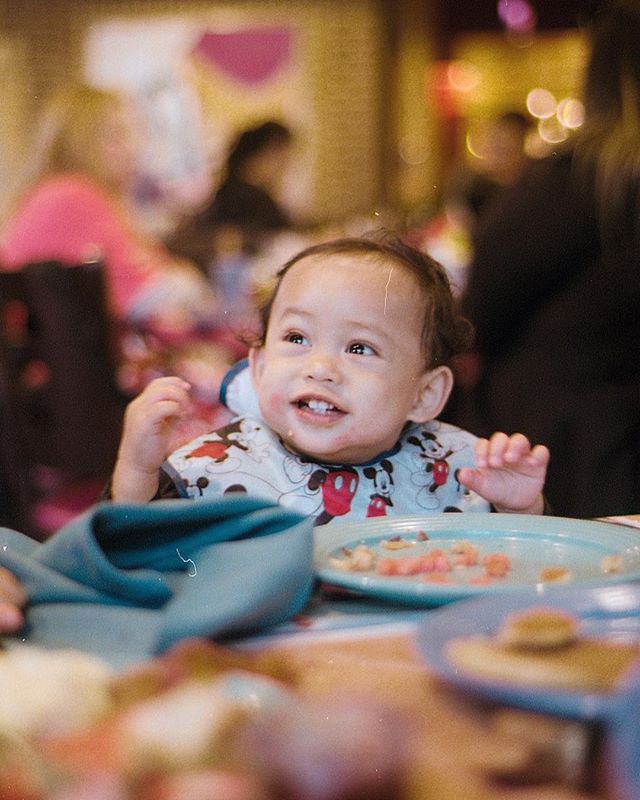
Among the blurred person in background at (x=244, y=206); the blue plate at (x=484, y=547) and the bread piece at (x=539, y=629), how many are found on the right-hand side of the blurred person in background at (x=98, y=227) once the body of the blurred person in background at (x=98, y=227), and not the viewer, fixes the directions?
2

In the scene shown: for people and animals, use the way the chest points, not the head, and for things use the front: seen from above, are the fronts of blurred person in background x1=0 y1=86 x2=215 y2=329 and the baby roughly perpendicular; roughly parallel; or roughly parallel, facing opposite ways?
roughly perpendicular

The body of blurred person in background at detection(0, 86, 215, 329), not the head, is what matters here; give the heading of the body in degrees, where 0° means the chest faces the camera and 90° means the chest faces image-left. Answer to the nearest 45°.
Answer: approximately 270°

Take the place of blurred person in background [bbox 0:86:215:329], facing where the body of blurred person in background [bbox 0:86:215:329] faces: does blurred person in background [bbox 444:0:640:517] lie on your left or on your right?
on your right

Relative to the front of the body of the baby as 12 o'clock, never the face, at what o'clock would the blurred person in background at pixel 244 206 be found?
The blurred person in background is roughly at 6 o'clock from the baby.

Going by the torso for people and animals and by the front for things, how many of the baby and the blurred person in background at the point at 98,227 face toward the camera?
1

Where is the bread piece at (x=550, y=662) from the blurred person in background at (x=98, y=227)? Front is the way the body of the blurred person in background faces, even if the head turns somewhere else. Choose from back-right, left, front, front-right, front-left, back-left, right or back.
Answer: right

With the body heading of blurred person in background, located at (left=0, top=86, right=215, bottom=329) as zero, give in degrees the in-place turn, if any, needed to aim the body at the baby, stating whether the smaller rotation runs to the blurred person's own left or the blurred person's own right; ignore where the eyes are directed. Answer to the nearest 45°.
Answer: approximately 90° to the blurred person's own right

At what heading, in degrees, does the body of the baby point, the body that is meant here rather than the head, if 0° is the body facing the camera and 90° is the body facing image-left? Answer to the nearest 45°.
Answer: approximately 0°
